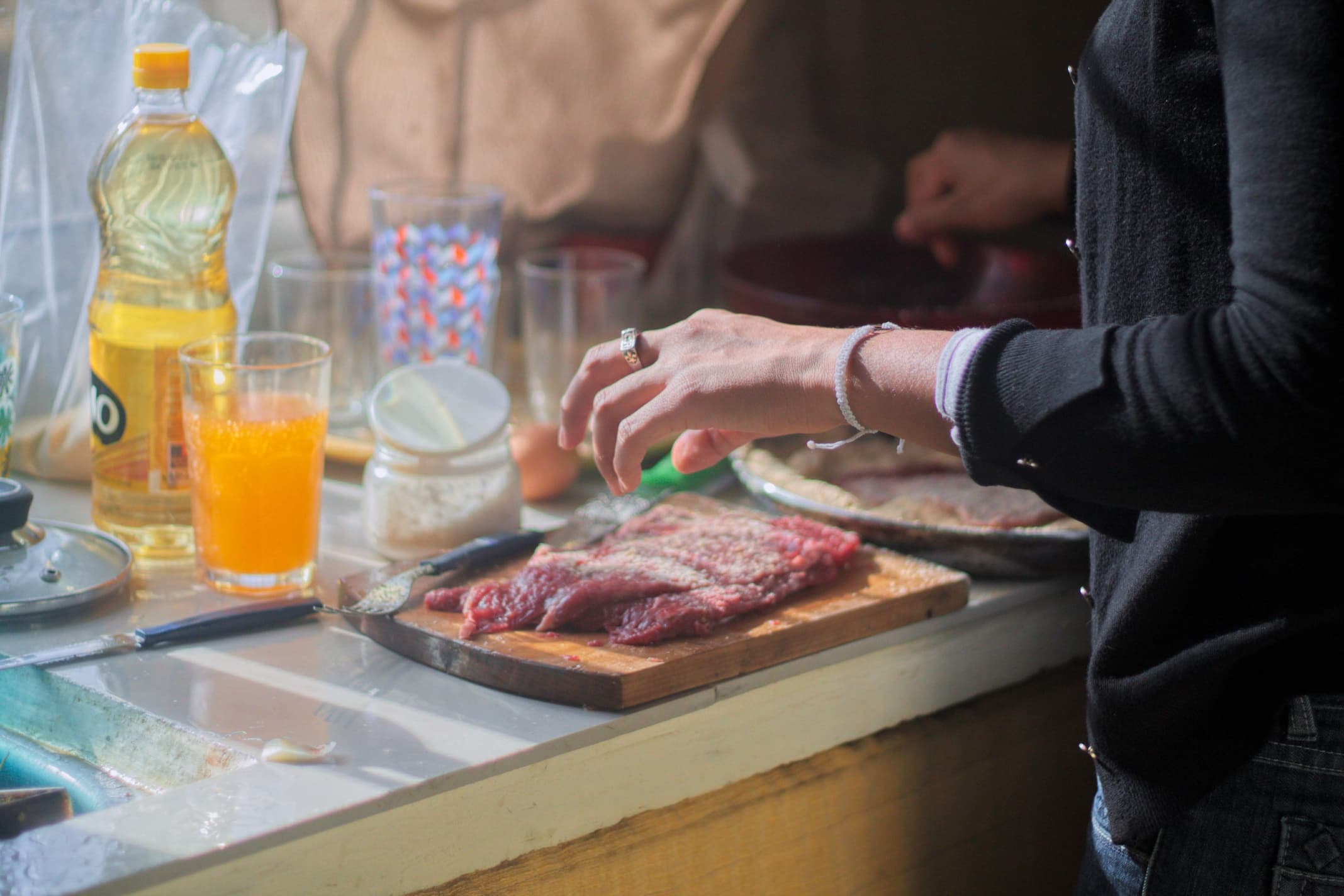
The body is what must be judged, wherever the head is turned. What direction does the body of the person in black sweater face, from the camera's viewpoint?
to the viewer's left

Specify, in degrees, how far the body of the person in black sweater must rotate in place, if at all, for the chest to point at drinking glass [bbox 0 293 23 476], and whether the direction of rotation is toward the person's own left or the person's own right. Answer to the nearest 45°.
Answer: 0° — they already face it

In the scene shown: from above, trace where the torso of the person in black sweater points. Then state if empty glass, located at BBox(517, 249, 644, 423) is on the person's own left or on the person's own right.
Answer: on the person's own right

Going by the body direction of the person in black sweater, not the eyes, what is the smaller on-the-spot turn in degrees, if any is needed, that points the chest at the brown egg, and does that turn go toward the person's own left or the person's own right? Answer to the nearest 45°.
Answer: approximately 45° to the person's own right
